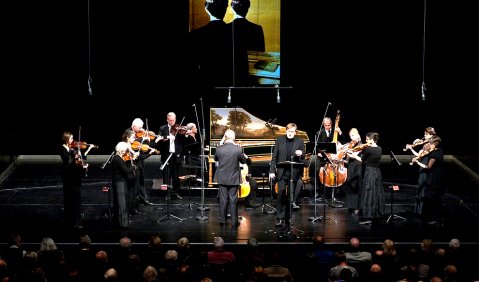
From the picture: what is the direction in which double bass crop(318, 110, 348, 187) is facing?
toward the camera

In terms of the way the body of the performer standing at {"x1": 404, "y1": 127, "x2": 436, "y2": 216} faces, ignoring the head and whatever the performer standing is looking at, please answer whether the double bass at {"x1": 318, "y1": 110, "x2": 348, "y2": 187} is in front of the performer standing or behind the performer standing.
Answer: in front

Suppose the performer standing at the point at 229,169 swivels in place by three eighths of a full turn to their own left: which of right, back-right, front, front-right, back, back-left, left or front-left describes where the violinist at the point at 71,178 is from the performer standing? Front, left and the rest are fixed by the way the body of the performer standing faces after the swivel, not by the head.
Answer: front-right

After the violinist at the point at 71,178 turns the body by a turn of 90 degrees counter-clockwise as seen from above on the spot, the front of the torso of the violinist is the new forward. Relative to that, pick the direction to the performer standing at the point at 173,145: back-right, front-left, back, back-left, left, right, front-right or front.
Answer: front-right

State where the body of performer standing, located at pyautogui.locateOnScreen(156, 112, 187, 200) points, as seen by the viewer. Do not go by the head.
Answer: toward the camera

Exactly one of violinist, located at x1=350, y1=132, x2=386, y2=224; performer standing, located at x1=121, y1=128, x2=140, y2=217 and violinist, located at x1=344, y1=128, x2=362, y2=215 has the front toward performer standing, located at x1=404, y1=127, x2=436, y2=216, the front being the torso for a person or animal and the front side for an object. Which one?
performer standing, located at x1=121, y1=128, x2=140, y2=217

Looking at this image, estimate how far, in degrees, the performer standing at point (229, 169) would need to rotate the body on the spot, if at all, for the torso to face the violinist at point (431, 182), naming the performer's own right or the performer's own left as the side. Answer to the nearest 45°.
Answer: approximately 90° to the performer's own right

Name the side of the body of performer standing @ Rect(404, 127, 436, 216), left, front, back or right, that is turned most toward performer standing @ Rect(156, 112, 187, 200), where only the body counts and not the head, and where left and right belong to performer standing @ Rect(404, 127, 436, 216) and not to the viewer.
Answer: front

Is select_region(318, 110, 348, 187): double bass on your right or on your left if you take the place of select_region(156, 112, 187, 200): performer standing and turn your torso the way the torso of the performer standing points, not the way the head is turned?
on your left

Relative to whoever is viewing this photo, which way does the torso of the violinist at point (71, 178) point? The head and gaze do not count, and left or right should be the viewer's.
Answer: facing to the right of the viewer

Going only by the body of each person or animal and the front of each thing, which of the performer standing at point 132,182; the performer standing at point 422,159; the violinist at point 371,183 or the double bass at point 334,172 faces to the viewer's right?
the performer standing at point 132,182
